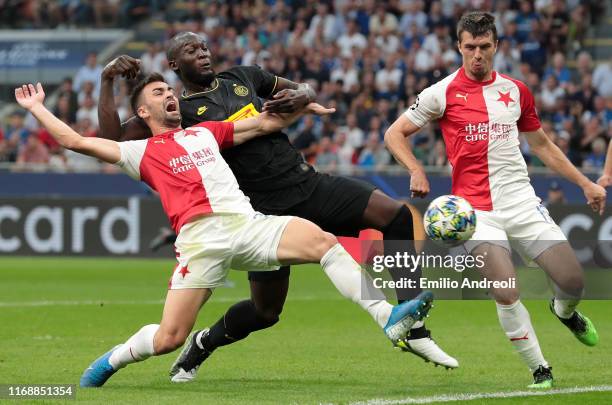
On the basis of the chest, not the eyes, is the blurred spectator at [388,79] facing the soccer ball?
yes

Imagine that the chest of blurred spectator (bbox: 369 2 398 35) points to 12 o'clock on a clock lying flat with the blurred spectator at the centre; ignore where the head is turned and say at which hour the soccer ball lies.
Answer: The soccer ball is roughly at 12 o'clock from the blurred spectator.

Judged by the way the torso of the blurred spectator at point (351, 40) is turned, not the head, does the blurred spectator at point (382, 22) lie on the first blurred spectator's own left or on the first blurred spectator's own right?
on the first blurred spectator's own left

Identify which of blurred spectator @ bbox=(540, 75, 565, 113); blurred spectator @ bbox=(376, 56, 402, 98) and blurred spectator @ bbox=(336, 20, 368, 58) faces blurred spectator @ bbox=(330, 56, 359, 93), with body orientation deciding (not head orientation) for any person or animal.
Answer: blurred spectator @ bbox=(336, 20, 368, 58)

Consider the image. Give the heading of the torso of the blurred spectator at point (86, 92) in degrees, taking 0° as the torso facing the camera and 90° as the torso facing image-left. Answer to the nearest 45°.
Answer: approximately 0°

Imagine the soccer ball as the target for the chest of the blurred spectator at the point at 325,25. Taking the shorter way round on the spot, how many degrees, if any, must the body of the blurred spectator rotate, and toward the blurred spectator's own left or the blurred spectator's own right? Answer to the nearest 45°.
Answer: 0° — they already face it

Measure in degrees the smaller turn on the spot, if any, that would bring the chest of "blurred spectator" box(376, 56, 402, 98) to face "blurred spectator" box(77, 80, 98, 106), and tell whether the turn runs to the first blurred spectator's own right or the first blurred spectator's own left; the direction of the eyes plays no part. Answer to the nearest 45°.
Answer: approximately 90° to the first blurred spectator's own right

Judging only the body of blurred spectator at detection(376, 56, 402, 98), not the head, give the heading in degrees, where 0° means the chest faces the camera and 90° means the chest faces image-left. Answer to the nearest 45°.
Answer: approximately 0°
